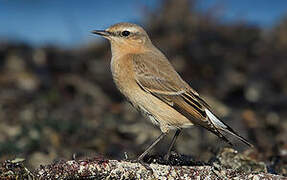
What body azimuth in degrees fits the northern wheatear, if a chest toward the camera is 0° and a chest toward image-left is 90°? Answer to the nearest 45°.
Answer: approximately 90°
